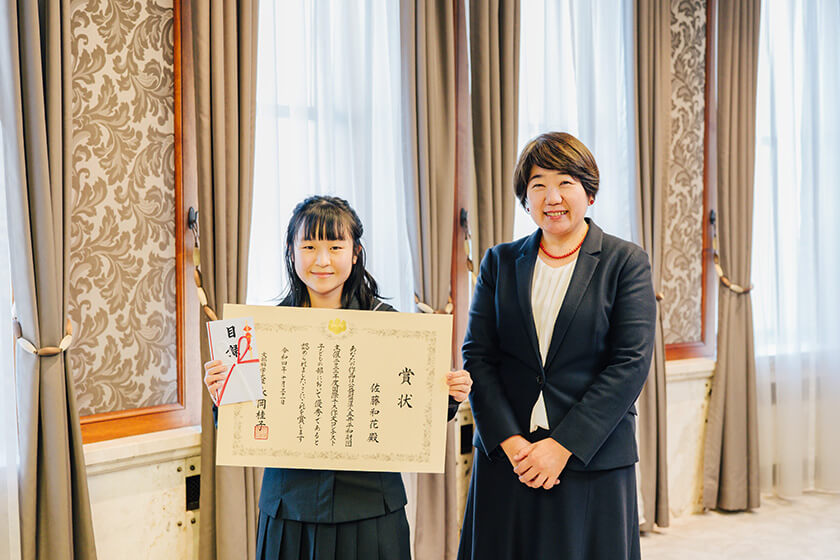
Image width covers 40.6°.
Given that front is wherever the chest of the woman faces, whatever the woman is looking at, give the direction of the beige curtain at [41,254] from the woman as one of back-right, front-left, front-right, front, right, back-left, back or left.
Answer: right

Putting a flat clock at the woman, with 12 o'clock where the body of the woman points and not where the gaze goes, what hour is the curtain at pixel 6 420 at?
The curtain is roughly at 3 o'clock from the woman.

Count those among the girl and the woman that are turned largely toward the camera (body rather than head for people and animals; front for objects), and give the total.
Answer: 2

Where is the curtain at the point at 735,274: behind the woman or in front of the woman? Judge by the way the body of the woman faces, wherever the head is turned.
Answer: behind

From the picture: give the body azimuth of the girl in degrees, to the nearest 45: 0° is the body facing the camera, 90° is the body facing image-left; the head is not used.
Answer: approximately 0°

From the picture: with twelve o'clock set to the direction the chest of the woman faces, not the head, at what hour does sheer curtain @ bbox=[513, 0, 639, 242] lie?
The sheer curtain is roughly at 6 o'clock from the woman.

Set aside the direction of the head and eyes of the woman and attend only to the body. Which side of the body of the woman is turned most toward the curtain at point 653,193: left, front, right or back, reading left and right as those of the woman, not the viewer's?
back
